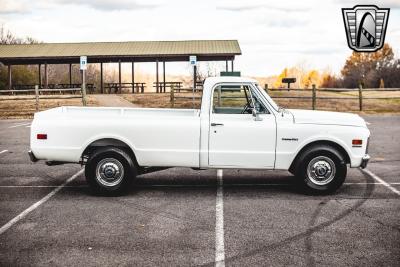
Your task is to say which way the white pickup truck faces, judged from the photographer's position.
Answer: facing to the right of the viewer
